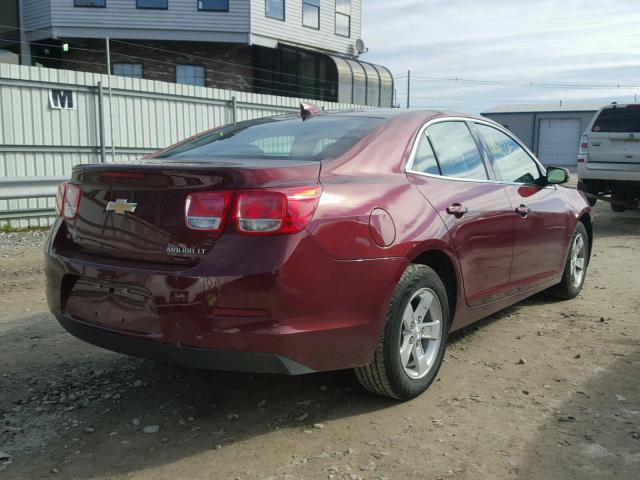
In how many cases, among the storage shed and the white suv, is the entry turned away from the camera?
1

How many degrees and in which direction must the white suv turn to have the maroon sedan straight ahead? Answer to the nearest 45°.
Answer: approximately 180°

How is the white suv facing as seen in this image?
away from the camera

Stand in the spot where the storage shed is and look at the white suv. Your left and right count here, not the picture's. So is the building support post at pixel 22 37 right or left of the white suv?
right

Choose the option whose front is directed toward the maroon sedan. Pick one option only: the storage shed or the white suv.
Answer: the storage shed

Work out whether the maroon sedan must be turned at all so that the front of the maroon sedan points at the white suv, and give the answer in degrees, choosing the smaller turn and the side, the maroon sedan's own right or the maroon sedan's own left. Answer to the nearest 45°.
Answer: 0° — it already faces it

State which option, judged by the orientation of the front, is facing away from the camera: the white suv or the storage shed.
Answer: the white suv

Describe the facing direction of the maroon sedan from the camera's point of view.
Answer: facing away from the viewer and to the right of the viewer

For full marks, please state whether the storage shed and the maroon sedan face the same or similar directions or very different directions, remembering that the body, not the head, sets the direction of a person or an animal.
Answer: very different directions

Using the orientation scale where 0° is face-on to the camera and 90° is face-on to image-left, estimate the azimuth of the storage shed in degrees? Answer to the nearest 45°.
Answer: approximately 0°

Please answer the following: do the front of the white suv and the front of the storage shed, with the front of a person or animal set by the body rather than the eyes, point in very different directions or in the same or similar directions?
very different directions

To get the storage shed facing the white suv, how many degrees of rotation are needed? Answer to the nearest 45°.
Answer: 0° — it already faces it

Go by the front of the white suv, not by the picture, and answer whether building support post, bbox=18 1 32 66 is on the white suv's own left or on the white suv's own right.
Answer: on the white suv's own left

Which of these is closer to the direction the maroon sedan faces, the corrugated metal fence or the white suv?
the white suv

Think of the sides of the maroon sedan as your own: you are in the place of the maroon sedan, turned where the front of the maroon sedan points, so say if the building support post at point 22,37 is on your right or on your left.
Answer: on your left

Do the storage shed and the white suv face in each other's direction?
yes
